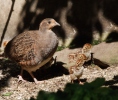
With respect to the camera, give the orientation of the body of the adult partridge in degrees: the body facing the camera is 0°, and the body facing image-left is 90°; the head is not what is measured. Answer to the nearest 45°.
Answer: approximately 270°
